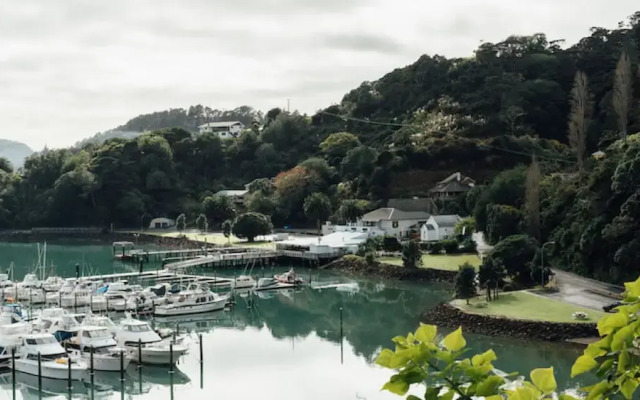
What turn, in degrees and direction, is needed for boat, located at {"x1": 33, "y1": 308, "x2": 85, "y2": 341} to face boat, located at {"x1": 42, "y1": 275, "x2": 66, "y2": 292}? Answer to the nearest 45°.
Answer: approximately 135° to its left

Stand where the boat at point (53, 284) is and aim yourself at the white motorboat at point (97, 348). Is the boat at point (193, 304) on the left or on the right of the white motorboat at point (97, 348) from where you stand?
left

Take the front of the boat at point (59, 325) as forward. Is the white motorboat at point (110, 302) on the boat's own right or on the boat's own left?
on the boat's own left

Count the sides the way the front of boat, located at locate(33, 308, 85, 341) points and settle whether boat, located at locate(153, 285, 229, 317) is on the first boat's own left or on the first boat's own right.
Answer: on the first boat's own left

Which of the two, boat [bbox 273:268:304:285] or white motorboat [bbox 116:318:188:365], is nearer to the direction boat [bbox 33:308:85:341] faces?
the white motorboat

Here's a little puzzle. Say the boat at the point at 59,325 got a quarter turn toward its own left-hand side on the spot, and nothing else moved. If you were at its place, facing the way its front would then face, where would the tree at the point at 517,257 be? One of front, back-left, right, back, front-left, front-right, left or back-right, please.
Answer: front-right

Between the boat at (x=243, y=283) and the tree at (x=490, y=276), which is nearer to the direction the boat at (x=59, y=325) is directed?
the tree

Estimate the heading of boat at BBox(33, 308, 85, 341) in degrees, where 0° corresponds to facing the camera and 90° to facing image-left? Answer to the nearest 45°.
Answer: approximately 315°

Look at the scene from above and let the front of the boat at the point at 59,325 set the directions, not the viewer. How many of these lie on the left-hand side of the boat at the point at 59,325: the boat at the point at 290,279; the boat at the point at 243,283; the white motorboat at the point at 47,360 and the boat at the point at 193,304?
3

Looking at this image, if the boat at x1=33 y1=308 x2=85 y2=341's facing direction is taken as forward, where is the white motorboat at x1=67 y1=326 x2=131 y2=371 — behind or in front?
in front

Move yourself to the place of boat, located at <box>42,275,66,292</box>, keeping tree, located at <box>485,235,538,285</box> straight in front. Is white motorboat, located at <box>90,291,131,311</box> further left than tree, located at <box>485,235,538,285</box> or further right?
right

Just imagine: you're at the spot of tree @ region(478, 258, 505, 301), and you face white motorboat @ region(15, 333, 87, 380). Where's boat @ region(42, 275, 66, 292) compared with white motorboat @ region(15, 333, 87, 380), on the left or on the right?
right

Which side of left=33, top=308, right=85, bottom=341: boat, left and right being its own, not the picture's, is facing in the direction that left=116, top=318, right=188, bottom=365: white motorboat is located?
front
